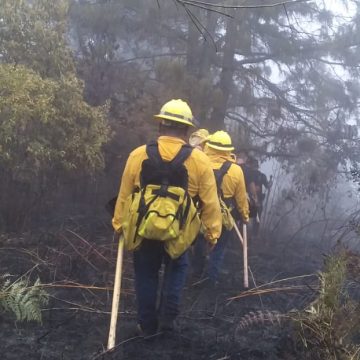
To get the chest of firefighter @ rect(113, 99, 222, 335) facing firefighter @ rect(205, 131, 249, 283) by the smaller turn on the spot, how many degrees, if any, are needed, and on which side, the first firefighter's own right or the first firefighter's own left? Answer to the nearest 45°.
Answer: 0° — they already face them

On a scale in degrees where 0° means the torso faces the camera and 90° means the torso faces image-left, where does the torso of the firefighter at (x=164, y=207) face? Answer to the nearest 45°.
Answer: approximately 180°
